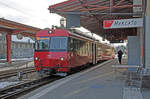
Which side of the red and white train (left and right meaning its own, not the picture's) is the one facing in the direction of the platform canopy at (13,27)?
right

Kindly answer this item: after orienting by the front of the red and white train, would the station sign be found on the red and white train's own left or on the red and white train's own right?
on the red and white train's own left

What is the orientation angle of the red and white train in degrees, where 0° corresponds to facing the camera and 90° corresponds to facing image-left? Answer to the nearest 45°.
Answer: approximately 45°

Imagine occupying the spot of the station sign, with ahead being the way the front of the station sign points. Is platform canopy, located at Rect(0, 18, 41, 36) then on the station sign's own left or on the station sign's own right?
on the station sign's own right

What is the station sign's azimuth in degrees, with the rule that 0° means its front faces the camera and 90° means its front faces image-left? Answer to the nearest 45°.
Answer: approximately 0°
